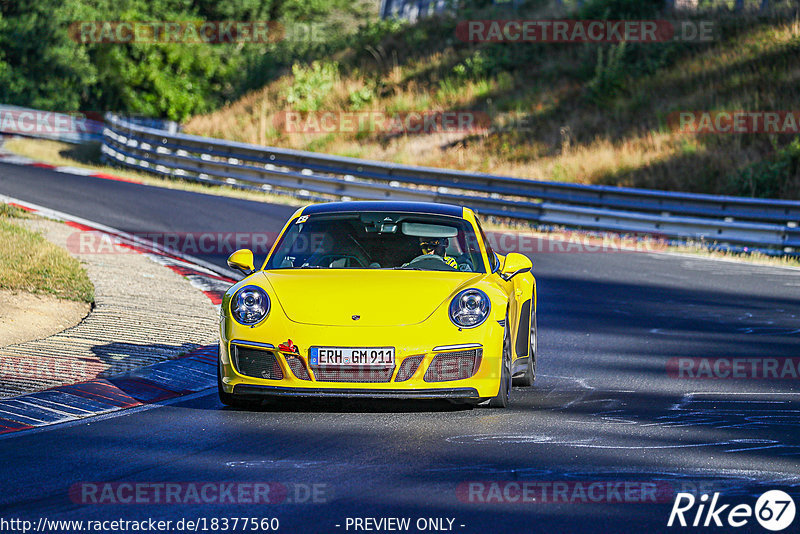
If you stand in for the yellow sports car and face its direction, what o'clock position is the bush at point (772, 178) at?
The bush is roughly at 7 o'clock from the yellow sports car.

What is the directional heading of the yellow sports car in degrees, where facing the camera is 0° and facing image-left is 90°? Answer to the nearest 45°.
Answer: approximately 0°

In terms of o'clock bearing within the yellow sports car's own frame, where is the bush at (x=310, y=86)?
The bush is roughly at 6 o'clock from the yellow sports car.

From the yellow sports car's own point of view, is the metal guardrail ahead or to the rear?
to the rear

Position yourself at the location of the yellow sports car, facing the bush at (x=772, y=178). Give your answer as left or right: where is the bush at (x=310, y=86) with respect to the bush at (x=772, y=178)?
left
